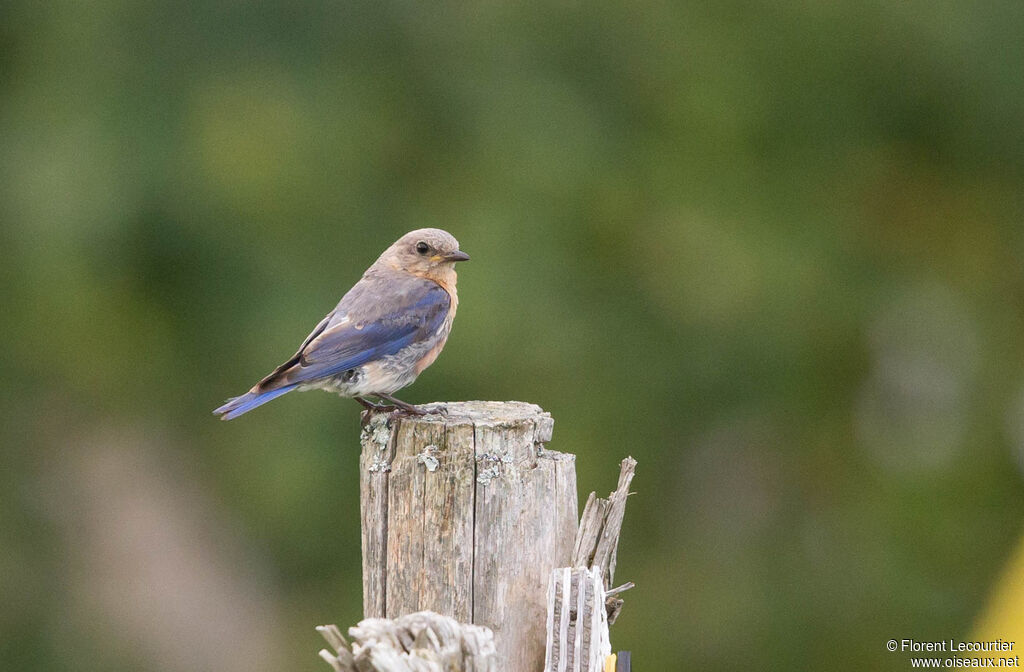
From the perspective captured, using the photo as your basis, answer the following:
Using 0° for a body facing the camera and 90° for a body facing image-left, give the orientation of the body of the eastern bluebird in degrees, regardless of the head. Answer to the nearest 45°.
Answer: approximately 270°
